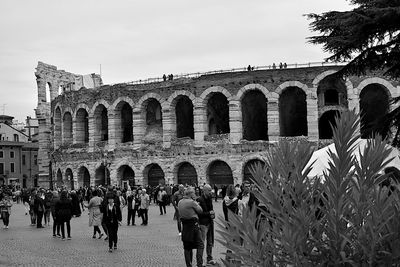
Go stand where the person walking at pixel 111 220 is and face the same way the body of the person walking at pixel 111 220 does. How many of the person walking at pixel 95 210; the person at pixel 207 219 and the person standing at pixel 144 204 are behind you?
2

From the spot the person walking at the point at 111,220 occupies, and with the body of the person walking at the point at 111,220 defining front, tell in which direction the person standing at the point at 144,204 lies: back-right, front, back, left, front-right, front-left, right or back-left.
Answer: back

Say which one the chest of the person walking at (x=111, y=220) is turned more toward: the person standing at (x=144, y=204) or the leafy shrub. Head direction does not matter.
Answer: the leafy shrub

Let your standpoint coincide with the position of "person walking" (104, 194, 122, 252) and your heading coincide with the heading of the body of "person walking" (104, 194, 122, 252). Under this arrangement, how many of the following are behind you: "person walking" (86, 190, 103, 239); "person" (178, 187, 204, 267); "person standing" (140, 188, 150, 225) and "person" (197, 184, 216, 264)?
2

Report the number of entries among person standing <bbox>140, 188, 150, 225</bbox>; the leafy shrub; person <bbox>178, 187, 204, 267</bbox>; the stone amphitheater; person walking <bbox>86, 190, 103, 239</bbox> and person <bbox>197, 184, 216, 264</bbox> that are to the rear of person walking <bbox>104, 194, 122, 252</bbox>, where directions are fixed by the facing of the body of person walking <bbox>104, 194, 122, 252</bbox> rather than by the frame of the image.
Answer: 3

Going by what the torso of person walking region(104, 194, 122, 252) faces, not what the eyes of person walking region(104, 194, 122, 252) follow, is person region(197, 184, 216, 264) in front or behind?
in front

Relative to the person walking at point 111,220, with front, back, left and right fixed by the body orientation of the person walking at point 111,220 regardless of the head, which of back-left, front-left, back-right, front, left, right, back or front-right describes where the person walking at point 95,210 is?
back

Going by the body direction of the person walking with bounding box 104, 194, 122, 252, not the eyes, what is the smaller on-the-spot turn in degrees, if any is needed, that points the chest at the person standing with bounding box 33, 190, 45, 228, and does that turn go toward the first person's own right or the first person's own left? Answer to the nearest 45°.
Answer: approximately 180°

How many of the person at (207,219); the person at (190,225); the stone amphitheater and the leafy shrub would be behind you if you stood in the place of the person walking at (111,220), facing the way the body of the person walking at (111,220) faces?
1

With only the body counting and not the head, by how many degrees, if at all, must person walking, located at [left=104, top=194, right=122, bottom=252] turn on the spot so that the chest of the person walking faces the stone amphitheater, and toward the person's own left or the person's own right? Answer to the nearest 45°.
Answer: approximately 180°

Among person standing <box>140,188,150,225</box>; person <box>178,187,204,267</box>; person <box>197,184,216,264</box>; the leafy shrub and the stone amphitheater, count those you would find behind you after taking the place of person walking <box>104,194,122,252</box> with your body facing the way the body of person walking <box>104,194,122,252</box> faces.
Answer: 2

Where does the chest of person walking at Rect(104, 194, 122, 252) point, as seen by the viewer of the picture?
toward the camera

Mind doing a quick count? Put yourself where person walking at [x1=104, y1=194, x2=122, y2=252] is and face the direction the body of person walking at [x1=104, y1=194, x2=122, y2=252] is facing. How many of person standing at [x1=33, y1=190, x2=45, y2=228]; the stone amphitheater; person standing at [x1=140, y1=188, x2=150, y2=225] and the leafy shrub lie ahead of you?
1
